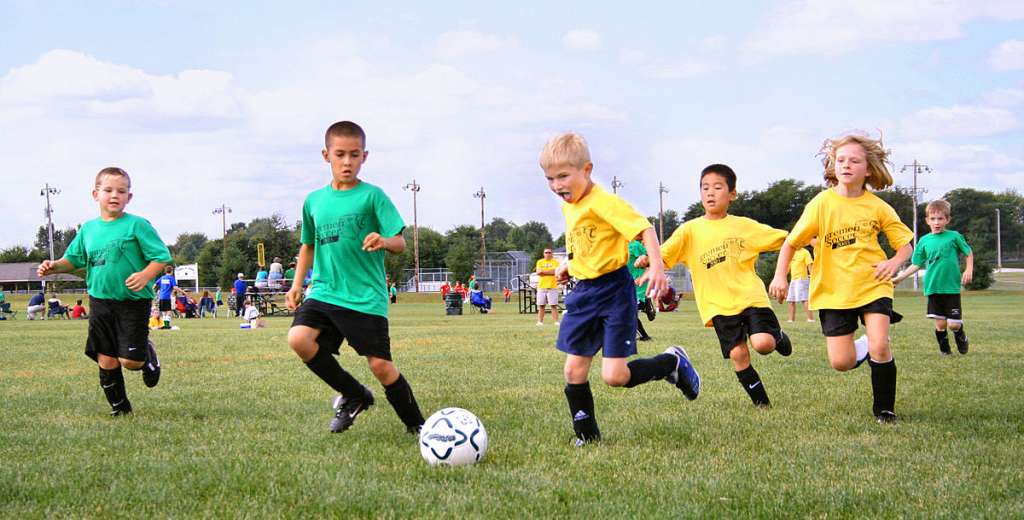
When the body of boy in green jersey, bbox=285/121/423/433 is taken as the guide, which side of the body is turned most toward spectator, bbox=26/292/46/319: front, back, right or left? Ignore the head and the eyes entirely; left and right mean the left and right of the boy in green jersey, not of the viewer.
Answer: back

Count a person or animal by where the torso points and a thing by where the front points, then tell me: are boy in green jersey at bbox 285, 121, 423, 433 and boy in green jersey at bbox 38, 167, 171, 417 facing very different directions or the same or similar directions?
same or similar directions

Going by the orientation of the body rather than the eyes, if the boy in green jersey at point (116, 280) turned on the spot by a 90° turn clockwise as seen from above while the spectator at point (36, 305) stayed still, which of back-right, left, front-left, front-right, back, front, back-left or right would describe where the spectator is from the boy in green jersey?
right

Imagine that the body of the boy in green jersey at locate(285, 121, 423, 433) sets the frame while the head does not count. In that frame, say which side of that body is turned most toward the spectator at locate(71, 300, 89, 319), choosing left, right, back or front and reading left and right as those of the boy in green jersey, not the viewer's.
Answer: back

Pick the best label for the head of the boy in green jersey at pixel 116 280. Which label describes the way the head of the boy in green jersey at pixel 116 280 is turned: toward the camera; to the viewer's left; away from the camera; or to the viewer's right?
toward the camera

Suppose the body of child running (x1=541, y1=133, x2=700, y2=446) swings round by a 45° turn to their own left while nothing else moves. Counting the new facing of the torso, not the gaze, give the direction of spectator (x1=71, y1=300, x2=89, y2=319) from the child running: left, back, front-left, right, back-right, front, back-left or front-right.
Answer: back-right

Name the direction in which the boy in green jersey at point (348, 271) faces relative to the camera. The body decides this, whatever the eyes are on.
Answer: toward the camera

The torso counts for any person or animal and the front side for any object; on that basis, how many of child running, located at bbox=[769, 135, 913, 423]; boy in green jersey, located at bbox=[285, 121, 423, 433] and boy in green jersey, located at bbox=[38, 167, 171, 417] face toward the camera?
3

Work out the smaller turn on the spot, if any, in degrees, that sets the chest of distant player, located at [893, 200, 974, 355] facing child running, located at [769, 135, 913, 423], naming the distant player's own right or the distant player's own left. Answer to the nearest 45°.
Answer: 0° — they already face them

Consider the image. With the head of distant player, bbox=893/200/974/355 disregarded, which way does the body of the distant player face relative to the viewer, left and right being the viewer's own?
facing the viewer

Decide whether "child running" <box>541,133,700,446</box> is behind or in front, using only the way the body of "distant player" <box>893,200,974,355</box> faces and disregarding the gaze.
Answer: in front

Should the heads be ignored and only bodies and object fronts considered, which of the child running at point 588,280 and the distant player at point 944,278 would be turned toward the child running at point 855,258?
the distant player

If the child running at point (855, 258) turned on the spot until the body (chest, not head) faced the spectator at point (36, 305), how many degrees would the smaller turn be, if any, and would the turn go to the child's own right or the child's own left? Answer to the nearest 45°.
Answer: approximately 135° to the child's own right

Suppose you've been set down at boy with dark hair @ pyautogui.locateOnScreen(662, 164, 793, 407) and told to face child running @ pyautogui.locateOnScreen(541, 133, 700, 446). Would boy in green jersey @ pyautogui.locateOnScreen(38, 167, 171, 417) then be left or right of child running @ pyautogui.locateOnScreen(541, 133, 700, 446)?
right

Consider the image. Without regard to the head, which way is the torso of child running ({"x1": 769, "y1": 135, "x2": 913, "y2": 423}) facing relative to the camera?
toward the camera

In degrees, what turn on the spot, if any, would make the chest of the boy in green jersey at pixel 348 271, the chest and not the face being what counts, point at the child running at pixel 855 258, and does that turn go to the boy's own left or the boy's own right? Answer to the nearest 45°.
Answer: approximately 90° to the boy's own left
